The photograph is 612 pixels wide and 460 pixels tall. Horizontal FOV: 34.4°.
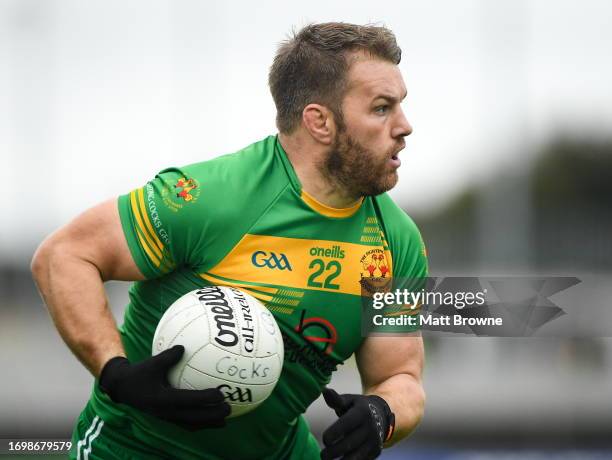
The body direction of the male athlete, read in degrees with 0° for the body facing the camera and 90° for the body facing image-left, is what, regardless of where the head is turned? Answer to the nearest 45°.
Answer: approximately 315°

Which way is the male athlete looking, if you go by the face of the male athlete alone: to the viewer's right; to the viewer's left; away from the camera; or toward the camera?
to the viewer's right
